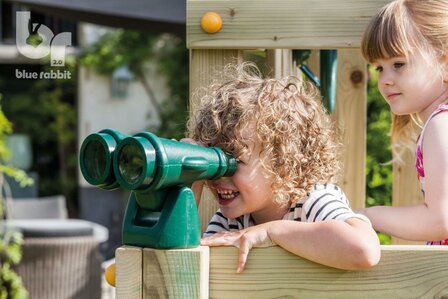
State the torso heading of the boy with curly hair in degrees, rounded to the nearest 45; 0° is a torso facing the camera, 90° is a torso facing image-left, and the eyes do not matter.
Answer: approximately 45°

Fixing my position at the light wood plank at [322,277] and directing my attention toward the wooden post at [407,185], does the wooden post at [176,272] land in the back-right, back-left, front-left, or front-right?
back-left

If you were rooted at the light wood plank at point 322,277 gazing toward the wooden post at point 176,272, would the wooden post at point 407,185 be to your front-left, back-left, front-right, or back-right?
back-right

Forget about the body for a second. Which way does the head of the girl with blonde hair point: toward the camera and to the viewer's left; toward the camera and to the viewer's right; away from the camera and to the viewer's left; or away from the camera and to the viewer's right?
toward the camera and to the viewer's left
